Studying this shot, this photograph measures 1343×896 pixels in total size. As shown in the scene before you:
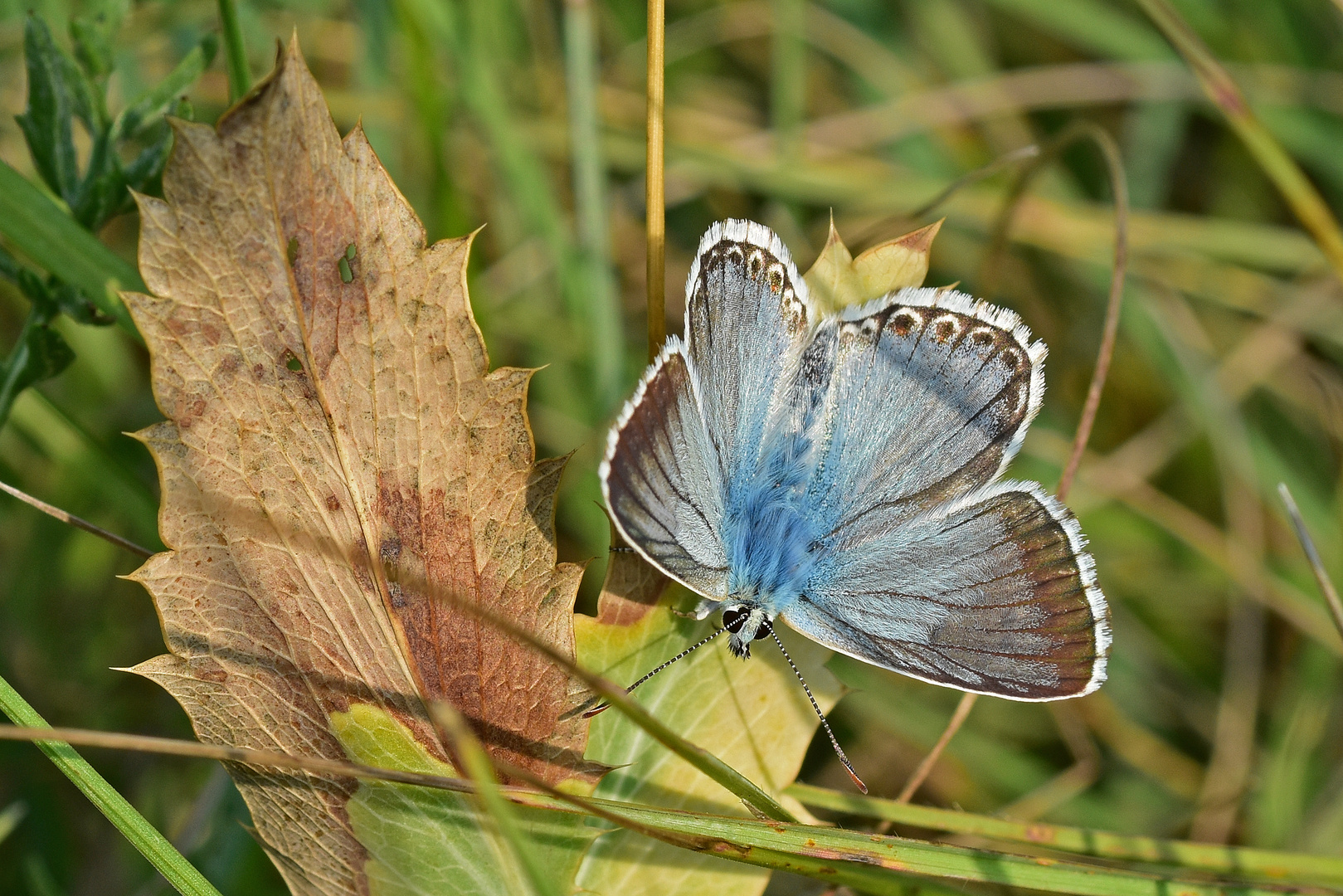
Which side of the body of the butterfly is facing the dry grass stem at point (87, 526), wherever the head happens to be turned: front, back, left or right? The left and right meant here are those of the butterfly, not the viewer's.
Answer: right

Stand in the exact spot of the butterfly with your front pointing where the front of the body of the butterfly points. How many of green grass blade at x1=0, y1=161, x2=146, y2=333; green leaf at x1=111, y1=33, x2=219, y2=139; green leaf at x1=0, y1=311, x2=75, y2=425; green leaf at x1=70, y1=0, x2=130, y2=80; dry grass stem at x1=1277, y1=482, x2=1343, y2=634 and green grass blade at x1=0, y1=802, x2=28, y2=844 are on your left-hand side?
1

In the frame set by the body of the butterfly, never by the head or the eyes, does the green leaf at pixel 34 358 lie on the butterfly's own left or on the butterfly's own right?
on the butterfly's own right

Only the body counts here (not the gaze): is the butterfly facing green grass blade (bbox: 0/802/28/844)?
no

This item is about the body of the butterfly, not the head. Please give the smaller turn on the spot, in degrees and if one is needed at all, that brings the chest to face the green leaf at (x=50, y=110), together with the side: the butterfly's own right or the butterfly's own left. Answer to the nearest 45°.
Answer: approximately 90° to the butterfly's own right

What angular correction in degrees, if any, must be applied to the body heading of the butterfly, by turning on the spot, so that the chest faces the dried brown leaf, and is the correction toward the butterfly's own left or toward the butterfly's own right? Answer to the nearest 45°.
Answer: approximately 45° to the butterfly's own right

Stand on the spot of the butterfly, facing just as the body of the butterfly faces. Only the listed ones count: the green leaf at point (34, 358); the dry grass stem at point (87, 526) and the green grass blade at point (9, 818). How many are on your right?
3

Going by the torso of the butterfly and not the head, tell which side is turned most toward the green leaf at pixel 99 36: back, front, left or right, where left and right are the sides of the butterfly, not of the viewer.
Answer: right

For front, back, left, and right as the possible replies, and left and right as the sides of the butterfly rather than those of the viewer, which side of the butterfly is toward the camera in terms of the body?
front

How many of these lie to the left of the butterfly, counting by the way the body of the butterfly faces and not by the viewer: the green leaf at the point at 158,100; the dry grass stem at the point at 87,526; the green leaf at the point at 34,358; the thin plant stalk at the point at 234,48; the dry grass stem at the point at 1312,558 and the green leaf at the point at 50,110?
1

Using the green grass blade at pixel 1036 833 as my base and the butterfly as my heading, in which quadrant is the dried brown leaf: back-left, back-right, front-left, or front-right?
front-left

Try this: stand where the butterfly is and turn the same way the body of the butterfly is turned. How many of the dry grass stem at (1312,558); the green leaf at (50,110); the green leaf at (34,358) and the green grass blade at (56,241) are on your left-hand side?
1
